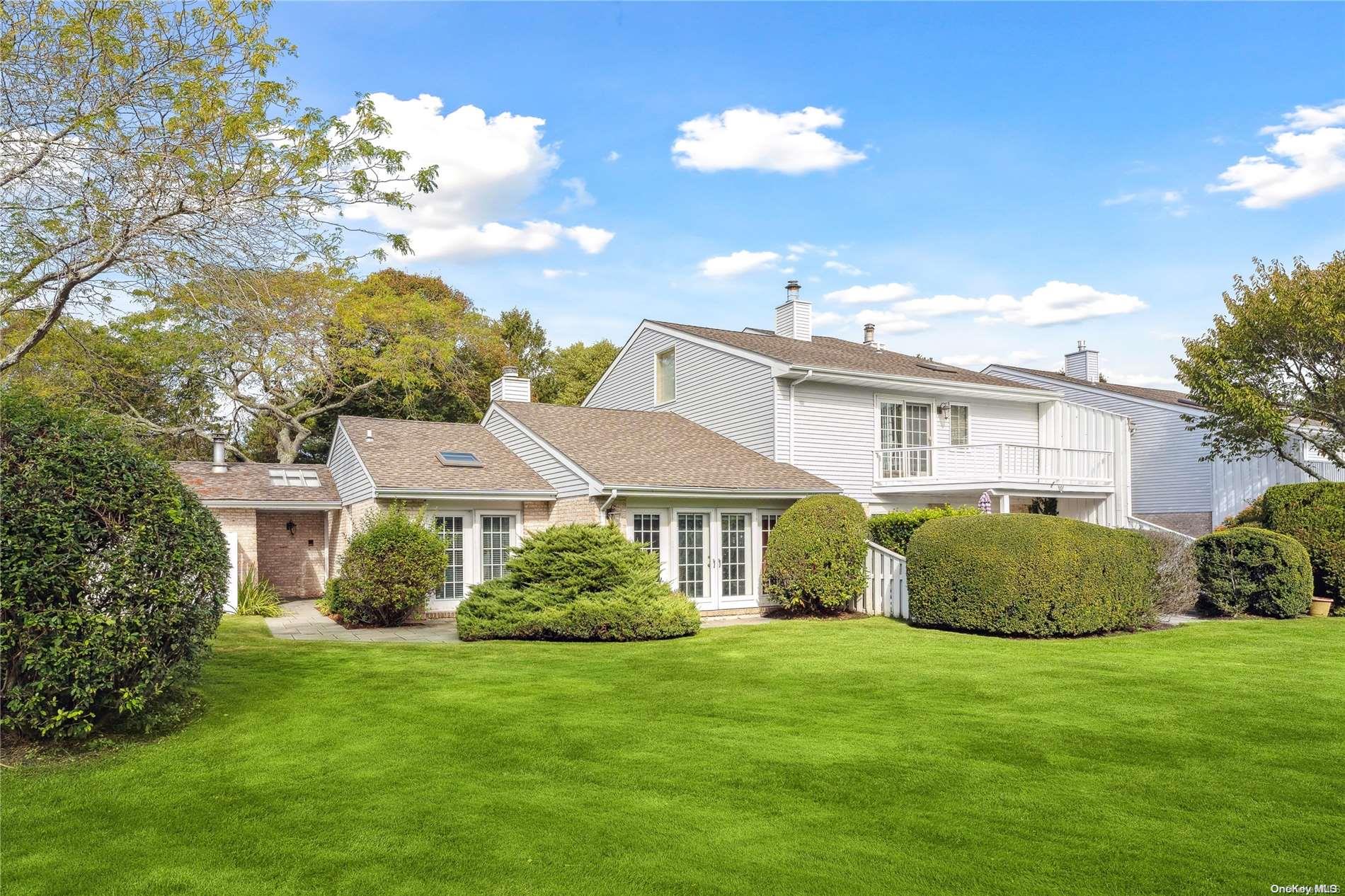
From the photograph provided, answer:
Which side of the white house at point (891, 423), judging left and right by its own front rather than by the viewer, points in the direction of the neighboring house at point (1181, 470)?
left

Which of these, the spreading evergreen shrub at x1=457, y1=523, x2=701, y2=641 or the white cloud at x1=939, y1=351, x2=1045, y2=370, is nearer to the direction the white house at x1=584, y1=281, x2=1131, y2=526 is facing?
the spreading evergreen shrub

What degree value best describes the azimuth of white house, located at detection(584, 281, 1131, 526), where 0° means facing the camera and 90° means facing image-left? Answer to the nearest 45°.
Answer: approximately 315°

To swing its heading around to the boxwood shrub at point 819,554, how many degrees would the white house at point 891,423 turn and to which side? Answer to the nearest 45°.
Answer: approximately 45° to its right

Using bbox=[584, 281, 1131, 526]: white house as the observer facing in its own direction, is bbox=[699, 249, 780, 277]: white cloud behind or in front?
behind

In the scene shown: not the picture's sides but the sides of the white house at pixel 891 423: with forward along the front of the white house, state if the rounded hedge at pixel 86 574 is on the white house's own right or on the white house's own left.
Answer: on the white house's own right
